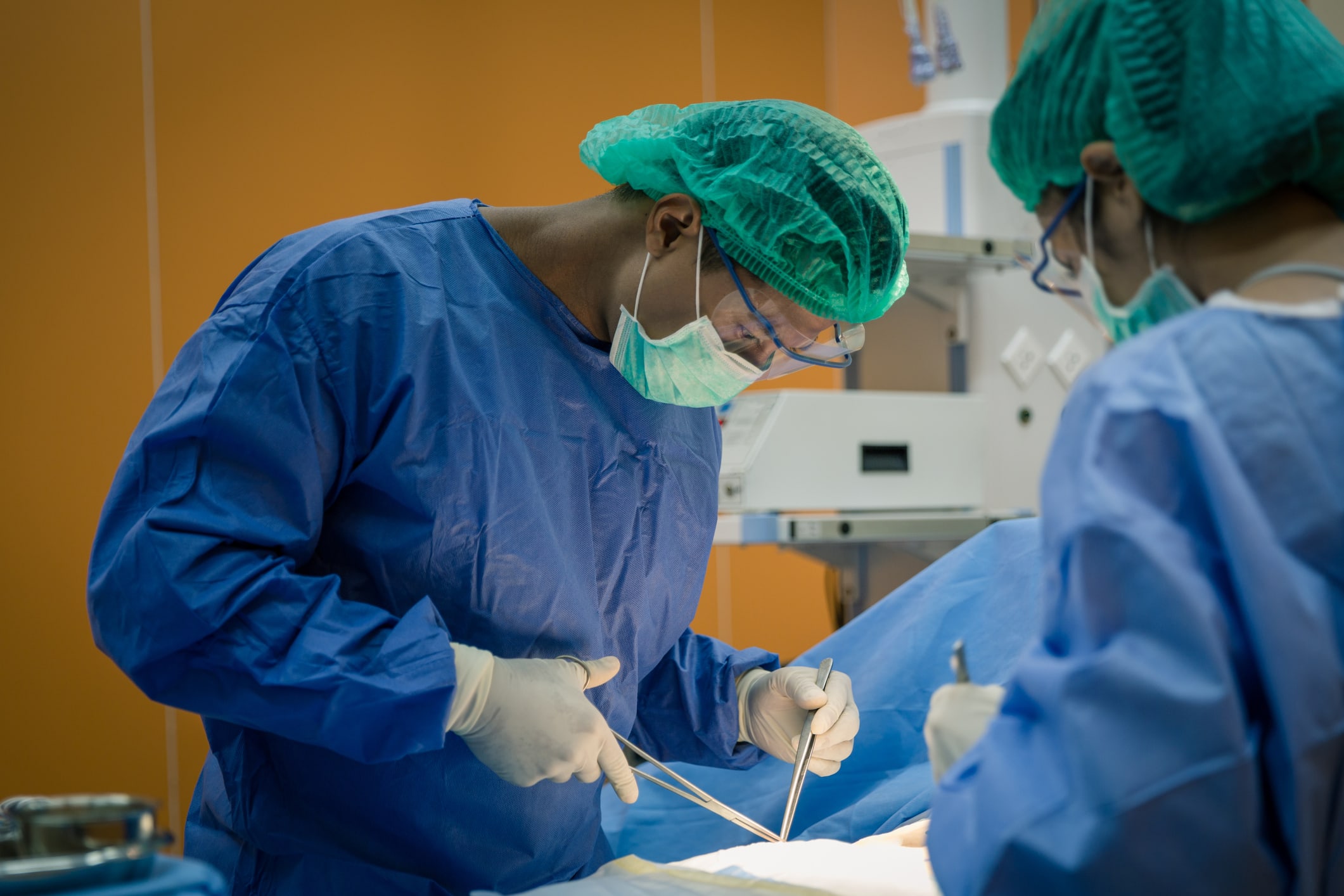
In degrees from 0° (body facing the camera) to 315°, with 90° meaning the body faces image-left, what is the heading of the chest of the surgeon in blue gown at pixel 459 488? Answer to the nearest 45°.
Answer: approximately 315°

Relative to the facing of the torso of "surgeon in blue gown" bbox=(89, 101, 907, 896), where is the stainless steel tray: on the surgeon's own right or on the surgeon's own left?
on the surgeon's own right
